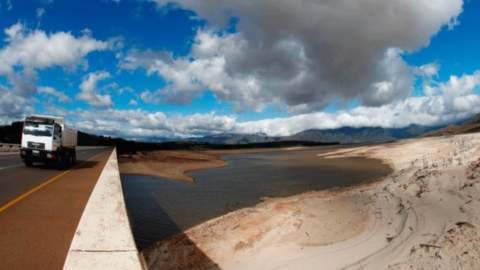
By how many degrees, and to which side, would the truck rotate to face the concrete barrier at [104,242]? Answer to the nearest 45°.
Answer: approximately 45° to its left
